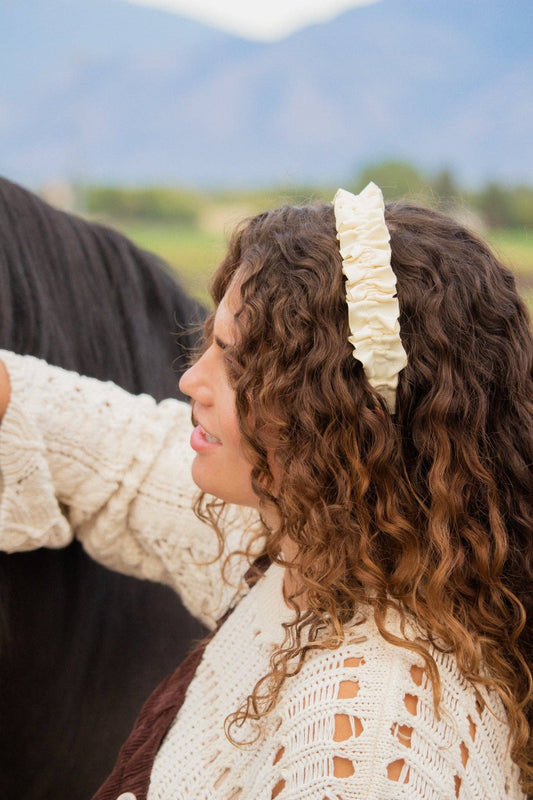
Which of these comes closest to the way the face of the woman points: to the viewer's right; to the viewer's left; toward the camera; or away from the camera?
to the viewer's left

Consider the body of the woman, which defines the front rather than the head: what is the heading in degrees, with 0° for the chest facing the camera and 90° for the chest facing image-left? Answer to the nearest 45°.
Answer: approximately 90°
